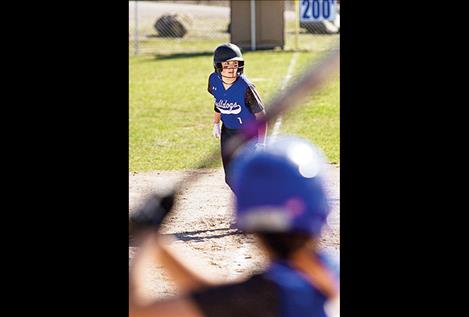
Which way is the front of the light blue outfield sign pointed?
toward the camera
